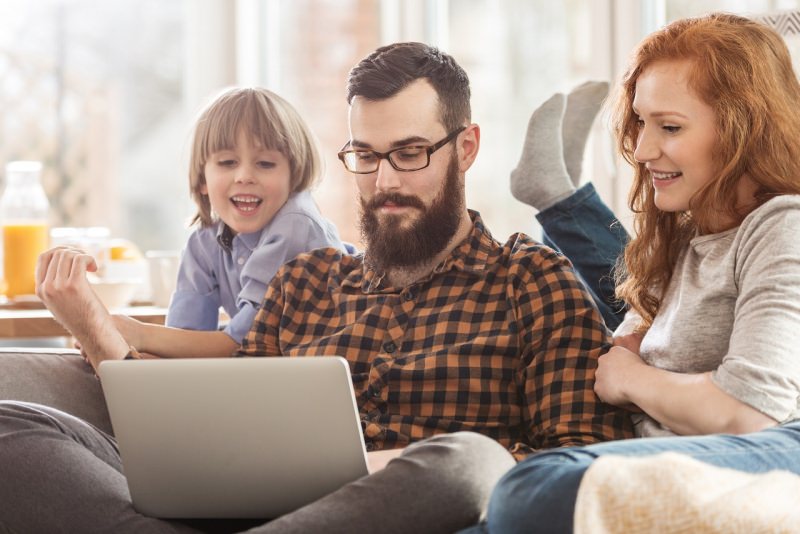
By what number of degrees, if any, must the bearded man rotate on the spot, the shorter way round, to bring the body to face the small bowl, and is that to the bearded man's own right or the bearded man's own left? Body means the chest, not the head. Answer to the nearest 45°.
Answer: approximately 90° to the bearded man's own right

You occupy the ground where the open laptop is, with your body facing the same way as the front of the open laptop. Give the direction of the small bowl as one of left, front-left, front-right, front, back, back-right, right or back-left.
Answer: front

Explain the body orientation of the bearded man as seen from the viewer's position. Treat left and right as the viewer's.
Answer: facing the viewer and to the left of the viewer

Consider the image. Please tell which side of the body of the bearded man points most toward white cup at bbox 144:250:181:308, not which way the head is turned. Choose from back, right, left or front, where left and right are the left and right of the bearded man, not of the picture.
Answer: right

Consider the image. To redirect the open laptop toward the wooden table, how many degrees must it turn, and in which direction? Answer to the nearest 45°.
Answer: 0° — it already faces it

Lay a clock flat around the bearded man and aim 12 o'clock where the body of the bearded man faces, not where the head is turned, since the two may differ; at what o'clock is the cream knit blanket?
The cream knit blanket is roughly at 10 o'clock from the bearded man.

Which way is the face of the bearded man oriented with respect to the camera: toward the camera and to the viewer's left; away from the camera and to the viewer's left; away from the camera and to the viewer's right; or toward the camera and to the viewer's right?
toward the camera and to the viewer's left

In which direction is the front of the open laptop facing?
away from the camera

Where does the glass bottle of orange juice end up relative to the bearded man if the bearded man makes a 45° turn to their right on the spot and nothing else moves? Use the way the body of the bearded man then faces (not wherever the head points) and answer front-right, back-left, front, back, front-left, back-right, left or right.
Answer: front-right

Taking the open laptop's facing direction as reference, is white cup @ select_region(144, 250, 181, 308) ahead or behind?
ahead

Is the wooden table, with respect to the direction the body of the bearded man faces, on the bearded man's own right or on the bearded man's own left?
on the bearded man's own right
